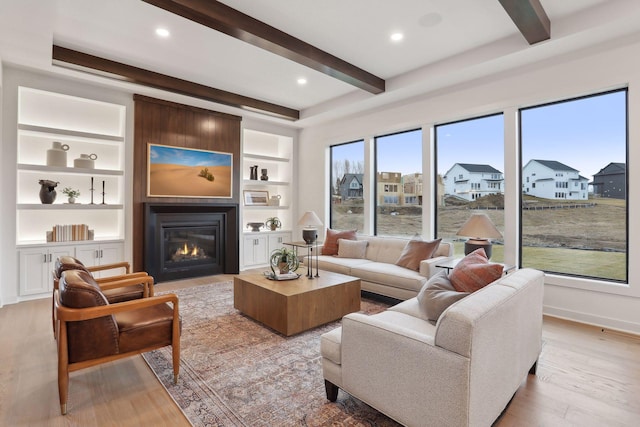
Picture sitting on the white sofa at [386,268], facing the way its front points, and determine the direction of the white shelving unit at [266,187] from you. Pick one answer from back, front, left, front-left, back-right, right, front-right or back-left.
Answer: right

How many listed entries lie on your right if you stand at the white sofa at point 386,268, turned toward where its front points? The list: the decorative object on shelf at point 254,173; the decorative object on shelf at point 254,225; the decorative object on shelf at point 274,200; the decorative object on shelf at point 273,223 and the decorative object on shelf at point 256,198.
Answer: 5

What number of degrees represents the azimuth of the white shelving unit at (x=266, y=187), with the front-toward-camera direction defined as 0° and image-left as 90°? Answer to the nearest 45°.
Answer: approximately 315°

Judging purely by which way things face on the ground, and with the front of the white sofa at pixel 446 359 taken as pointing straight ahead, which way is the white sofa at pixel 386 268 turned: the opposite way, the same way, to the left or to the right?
to the left

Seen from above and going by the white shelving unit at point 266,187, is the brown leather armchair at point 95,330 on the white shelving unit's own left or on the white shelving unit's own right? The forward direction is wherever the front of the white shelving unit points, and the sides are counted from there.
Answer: on the white shelving unit's own right

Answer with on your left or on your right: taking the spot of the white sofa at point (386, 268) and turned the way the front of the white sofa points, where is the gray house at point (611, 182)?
on your left

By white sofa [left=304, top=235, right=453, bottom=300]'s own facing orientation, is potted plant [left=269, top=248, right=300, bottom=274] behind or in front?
in front

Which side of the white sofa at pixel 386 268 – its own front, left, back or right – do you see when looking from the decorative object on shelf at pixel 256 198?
right

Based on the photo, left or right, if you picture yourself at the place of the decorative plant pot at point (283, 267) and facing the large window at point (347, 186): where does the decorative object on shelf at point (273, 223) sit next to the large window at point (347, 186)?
left

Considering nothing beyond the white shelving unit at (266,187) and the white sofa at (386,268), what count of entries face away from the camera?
0

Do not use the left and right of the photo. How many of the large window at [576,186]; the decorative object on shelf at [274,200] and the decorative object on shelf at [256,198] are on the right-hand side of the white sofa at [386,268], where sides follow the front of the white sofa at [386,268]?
2

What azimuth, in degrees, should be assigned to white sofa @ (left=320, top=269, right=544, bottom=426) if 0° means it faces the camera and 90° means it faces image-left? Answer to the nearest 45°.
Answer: approximately 135°

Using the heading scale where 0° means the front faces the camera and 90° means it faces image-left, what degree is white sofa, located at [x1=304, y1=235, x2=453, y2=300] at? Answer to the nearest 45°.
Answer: approximately 45°
